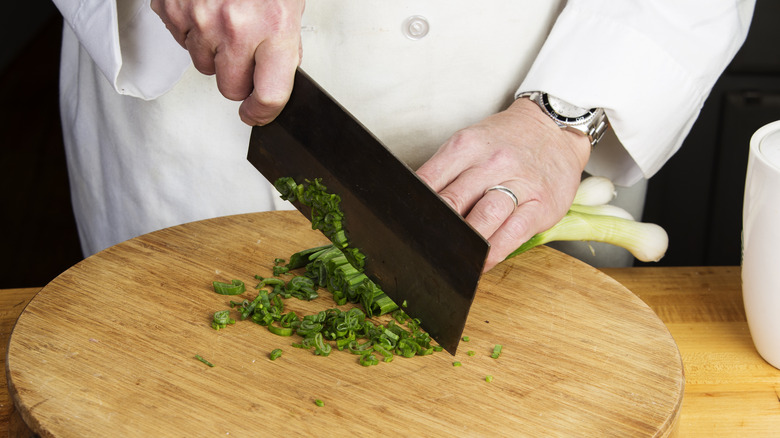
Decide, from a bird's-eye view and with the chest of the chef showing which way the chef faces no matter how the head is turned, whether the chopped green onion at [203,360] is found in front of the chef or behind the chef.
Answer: in front

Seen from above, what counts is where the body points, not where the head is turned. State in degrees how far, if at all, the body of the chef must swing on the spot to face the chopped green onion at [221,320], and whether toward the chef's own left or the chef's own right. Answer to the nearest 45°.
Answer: approximately 45° to the chef's own right

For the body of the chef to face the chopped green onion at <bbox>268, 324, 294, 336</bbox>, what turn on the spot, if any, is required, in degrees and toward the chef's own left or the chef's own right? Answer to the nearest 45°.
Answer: approximately 45° to the chef's own right

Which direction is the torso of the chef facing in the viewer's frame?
toward the camera

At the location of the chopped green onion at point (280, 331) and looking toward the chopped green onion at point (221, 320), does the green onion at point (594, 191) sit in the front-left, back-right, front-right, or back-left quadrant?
back-right

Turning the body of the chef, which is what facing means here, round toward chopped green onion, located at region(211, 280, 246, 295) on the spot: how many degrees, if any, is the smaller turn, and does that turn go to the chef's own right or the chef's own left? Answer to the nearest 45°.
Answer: approximately 45° to the chef's own right

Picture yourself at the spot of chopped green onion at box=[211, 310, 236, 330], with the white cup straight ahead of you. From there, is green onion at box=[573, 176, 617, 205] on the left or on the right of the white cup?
left
